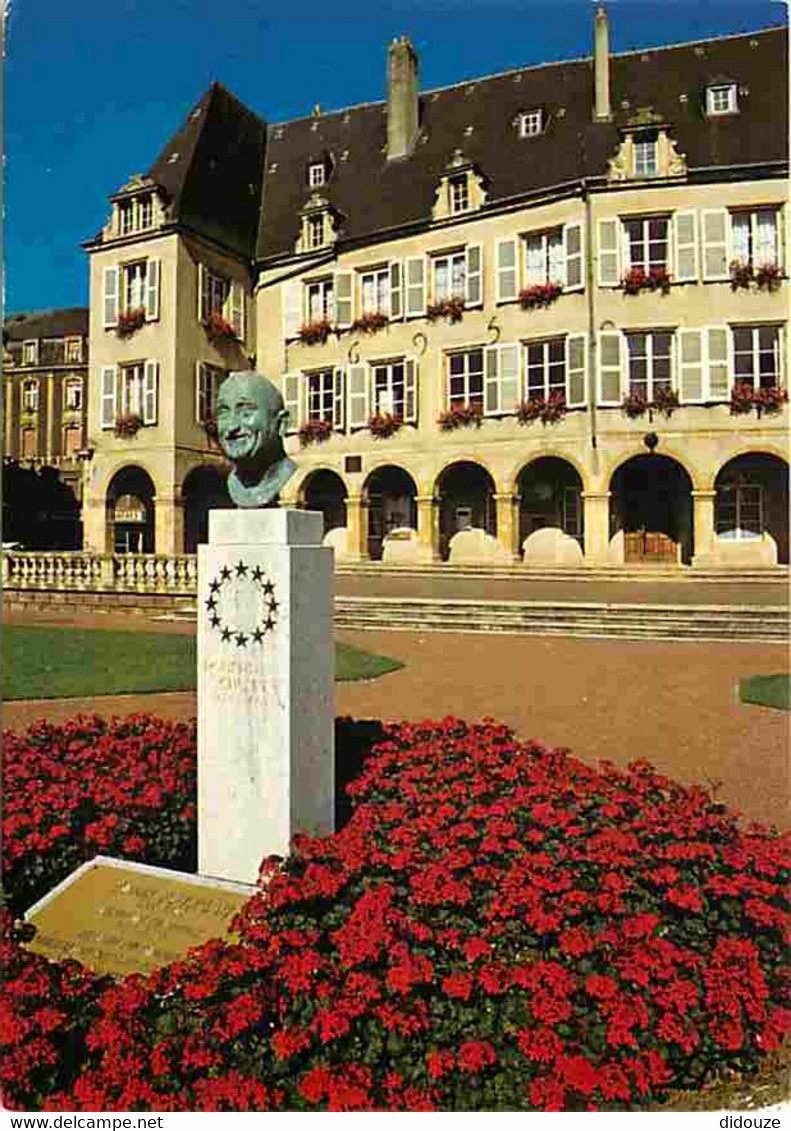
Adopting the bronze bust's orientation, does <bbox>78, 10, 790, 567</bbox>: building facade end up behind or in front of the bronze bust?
behind

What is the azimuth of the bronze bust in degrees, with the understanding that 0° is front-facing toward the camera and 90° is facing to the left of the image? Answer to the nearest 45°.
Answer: approximately 45°
